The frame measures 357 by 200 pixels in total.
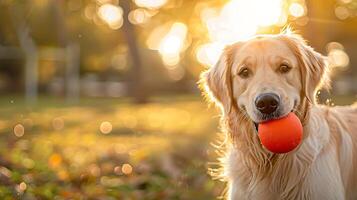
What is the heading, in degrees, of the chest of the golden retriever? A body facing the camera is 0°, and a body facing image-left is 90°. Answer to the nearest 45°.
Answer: approximately 45°

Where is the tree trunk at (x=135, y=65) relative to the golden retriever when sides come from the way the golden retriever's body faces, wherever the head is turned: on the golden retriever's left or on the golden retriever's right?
on the golden retriever's right
